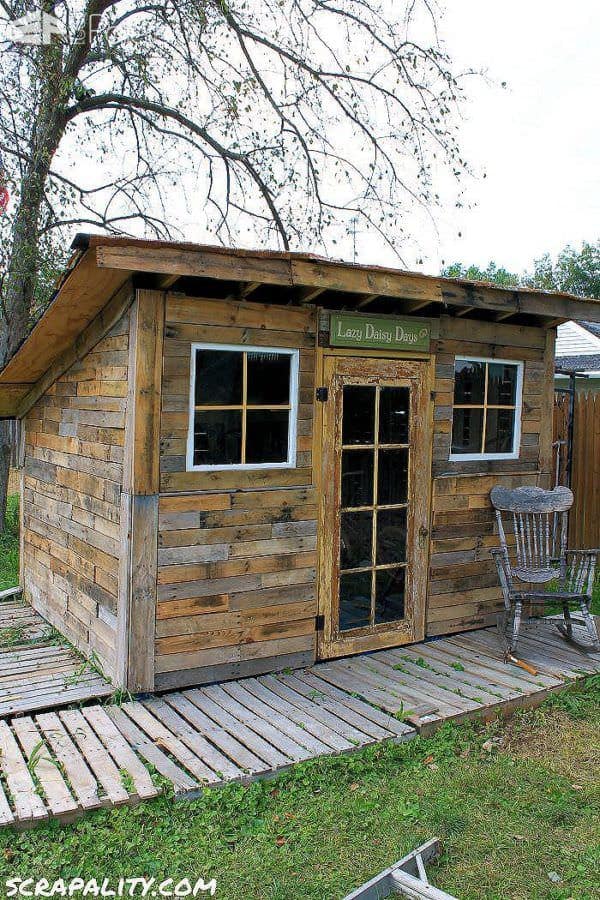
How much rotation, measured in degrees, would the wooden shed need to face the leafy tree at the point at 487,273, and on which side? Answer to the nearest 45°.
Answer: approximately 135° to its left

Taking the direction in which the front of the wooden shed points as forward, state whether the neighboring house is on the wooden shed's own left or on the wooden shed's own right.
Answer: on the wooden shed's own left

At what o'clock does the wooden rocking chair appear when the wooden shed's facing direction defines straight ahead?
The wooden rocking chair is roughly at 10 o'clock from the wooden shed.

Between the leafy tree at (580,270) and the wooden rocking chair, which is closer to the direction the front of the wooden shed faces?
the wooden rocking chair

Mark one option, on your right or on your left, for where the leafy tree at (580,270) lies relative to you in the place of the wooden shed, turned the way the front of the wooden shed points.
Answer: on your left

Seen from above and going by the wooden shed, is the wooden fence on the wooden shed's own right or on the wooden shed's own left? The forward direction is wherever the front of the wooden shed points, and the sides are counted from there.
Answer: on the wooden shed's own left

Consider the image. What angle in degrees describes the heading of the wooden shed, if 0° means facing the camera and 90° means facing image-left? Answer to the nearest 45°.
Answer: approximately 315°
